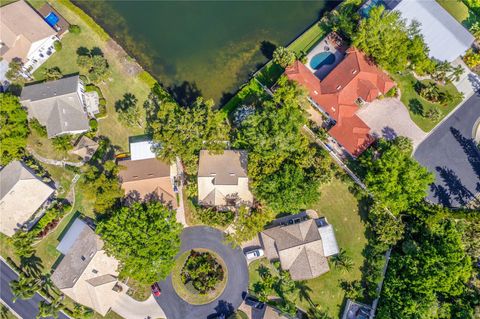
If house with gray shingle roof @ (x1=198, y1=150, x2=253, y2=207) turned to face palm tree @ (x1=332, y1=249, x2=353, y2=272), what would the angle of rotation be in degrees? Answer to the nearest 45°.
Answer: approximately 90° to its left

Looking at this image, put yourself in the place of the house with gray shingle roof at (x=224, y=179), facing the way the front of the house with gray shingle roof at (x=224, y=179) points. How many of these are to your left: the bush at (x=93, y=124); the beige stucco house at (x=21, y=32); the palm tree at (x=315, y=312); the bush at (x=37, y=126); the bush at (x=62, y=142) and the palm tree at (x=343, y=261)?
2

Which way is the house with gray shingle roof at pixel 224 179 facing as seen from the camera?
toward the camera

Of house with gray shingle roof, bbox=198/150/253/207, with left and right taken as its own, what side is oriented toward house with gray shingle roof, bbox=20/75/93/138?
right

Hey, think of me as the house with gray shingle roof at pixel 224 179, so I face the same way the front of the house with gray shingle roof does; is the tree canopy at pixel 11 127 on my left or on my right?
on my right
